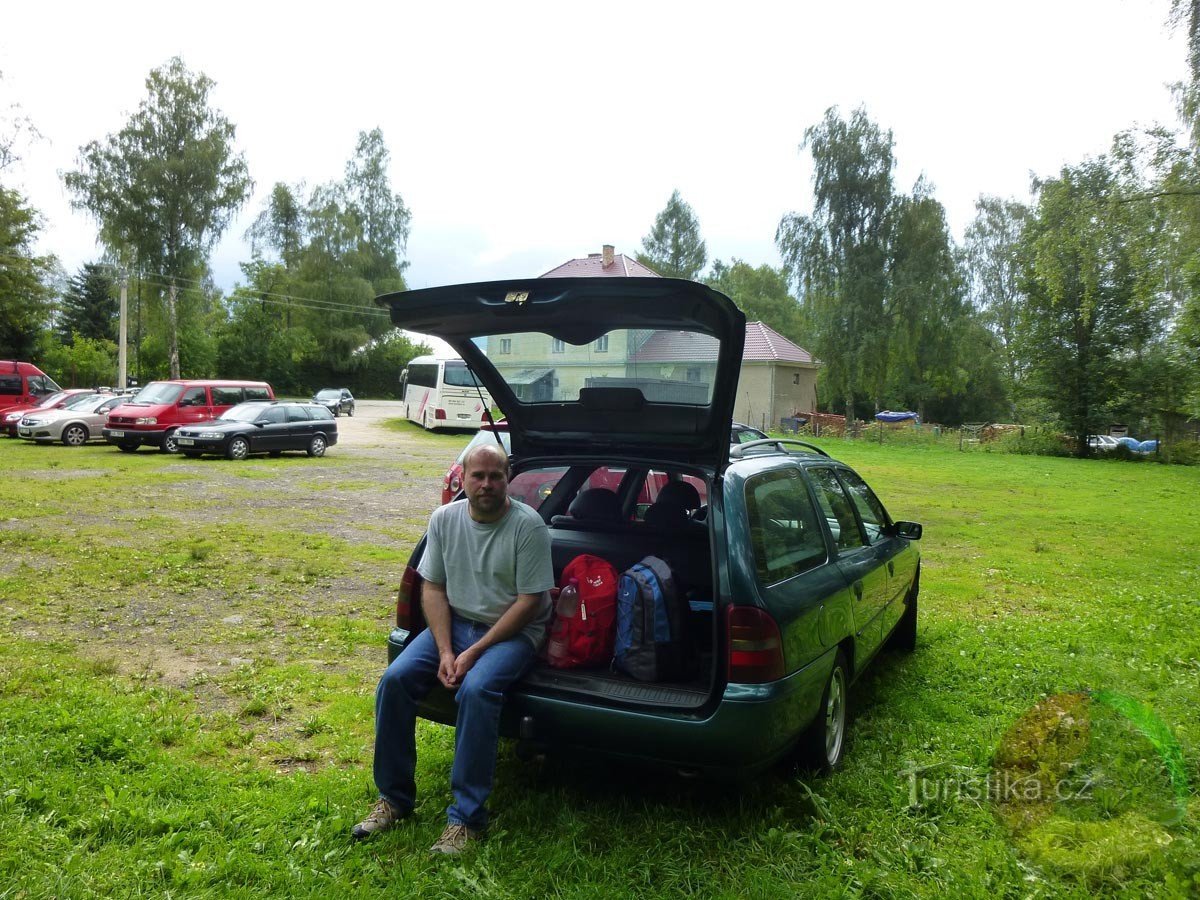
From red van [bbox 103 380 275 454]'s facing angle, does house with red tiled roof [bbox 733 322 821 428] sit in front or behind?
behind

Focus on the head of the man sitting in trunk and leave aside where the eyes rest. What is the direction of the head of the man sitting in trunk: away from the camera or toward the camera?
toward the camera

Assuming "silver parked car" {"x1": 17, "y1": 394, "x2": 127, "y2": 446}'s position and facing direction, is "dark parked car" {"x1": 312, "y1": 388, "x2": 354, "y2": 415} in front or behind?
behind

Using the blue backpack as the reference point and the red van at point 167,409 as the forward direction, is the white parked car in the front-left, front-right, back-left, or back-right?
front-right

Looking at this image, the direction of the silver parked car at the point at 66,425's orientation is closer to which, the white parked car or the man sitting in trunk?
the man sitting in trunk

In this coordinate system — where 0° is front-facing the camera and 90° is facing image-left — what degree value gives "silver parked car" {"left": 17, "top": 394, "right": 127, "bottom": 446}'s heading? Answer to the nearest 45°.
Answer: approximately 45°

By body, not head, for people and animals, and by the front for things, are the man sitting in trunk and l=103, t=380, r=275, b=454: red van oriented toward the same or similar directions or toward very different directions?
same or similar directions

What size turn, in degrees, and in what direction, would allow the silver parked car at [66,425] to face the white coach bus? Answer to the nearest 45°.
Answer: approximately 135° to its left

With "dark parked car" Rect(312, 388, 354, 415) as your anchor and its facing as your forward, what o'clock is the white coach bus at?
The white coach bus is roughly at 10 o'clock from the dark parked car.

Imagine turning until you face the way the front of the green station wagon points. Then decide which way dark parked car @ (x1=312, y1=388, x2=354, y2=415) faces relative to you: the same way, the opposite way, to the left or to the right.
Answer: the opposite way

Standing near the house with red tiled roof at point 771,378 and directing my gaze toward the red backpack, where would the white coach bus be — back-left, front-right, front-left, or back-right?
front-right
